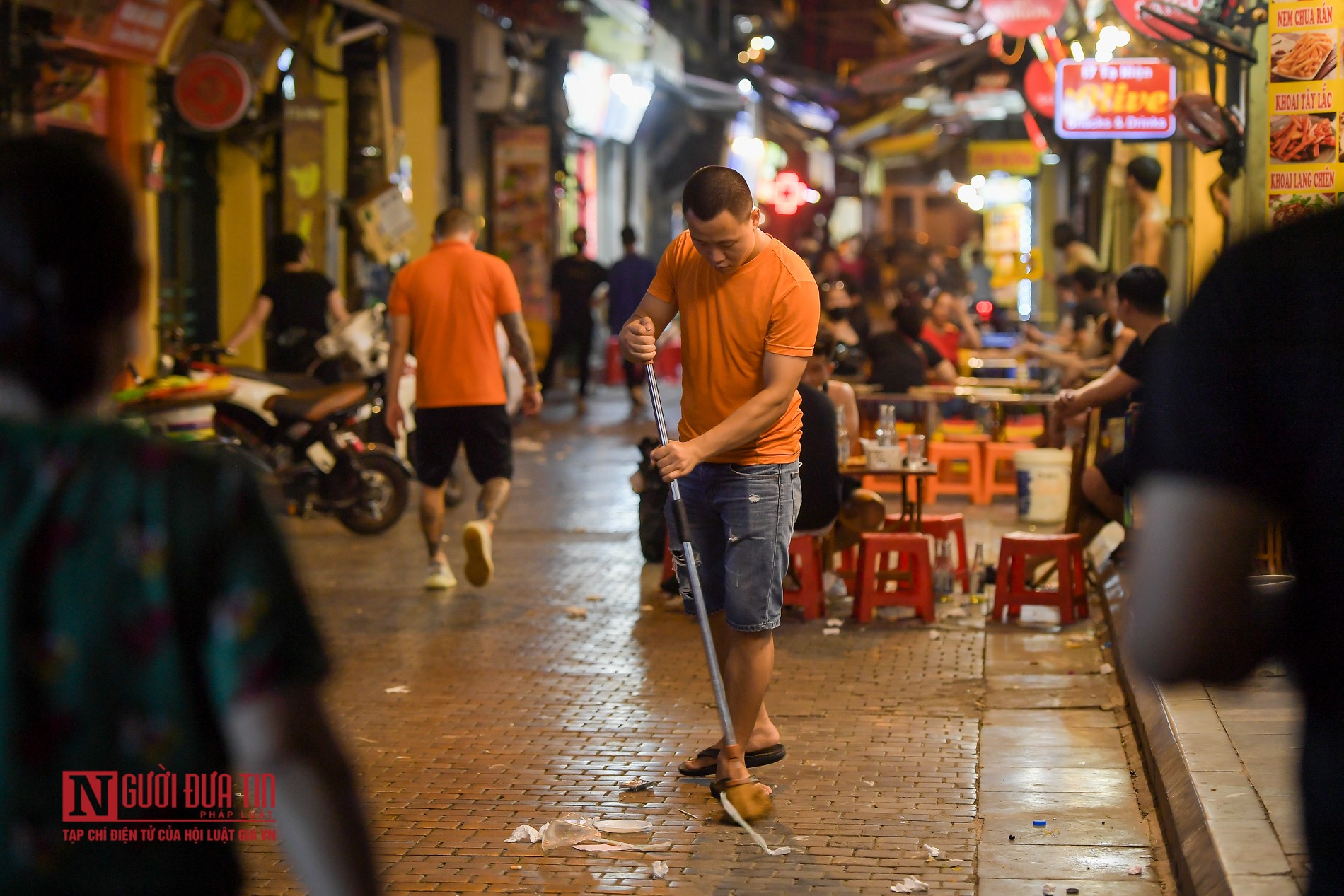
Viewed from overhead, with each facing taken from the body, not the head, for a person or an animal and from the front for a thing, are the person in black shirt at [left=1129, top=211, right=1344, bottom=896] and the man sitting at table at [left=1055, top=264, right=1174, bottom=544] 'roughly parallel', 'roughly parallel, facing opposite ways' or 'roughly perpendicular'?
roughly perpendicular

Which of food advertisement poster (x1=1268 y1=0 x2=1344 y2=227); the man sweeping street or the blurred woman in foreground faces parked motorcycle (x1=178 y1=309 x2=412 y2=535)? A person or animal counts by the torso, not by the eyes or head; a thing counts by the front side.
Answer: the blurred woman in foreground

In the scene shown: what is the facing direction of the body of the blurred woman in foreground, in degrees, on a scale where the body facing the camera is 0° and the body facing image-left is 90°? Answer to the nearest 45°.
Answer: approximately 180°

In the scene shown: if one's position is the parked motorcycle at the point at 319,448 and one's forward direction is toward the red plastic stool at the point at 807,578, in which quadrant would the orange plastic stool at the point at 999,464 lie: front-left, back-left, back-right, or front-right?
front-left

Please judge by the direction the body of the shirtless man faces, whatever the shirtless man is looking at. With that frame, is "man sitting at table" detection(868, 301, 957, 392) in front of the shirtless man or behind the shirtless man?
in front

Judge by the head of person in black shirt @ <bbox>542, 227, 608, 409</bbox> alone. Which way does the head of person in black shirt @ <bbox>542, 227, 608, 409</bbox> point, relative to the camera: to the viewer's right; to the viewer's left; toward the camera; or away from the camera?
toward the camera

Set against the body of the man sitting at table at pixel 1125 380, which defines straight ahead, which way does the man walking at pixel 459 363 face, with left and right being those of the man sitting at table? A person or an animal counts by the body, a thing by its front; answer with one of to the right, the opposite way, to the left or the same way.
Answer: to the right

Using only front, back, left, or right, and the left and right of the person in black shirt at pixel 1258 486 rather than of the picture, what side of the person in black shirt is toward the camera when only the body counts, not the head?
back

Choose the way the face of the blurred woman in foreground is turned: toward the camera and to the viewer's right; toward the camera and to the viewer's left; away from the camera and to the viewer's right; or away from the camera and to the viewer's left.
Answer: away from the camera and to the viewer's right

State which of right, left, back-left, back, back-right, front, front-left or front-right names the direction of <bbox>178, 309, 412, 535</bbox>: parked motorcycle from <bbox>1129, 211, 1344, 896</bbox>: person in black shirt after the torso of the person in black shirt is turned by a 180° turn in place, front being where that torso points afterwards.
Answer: back-right

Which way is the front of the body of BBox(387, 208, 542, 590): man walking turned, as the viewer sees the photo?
away from the camera

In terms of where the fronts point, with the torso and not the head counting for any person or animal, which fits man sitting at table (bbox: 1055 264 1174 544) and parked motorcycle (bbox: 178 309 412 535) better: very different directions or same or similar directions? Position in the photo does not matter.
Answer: same or similar directions
